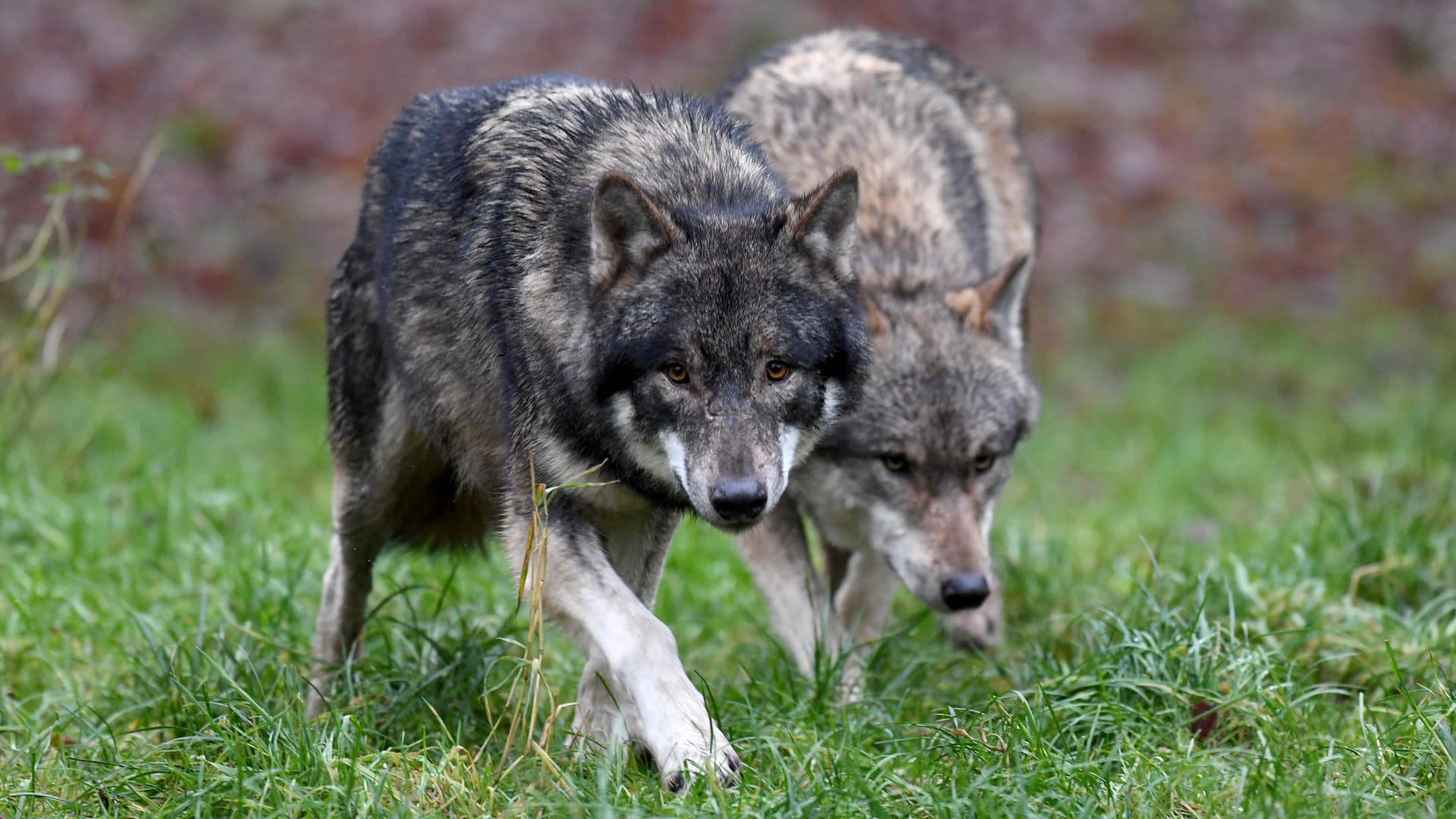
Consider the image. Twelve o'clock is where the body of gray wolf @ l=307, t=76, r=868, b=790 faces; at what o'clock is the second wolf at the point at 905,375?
The second wolf is roughly at 9 o'clock from the gray wolf.

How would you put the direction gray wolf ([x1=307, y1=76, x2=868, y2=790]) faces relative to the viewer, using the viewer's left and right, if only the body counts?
facing the viewer and to the right of the viewer
